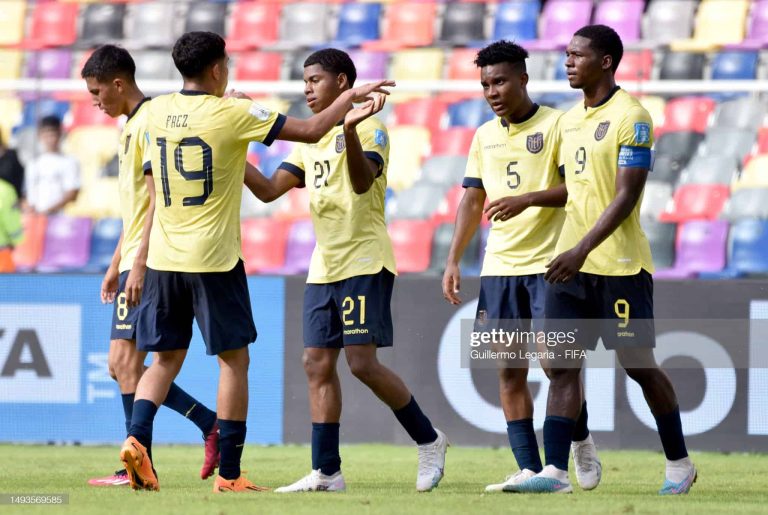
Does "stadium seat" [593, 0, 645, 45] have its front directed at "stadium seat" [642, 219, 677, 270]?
yes

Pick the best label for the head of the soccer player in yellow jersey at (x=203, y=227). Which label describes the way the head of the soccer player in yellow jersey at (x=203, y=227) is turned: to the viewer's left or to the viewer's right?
to the viewer's right

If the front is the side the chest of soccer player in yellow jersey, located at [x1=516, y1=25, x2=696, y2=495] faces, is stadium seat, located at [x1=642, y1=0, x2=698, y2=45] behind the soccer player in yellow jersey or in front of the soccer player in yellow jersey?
behind

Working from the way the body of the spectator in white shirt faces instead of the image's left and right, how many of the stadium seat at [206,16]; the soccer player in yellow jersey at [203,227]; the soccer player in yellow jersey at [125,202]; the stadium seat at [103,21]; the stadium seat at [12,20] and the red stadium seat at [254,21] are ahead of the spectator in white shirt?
2

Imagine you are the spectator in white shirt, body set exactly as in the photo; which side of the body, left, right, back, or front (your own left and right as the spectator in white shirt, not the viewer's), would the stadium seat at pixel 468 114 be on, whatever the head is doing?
left

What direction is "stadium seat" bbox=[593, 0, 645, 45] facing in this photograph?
toward the camera

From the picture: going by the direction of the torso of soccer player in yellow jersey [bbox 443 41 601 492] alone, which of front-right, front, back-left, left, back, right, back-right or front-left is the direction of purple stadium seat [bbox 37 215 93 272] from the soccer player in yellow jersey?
right

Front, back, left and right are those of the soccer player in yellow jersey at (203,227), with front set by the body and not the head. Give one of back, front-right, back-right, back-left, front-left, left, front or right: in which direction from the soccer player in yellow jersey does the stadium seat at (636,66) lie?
front

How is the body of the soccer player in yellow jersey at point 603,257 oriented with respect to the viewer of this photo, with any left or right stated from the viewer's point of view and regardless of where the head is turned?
facing the viewer and to the left of the viewer

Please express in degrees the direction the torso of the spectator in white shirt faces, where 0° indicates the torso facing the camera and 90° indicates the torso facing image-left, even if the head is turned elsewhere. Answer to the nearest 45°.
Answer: approximately 0°

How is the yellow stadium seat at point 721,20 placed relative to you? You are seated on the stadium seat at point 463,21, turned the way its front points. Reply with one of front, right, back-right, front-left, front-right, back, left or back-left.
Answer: left

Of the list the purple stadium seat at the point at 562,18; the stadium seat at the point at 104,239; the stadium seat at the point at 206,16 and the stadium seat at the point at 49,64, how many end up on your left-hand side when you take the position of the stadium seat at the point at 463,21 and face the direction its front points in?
1
